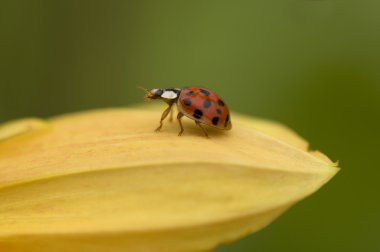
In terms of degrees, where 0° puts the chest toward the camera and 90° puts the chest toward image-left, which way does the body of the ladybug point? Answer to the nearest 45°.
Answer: approximately 90°
